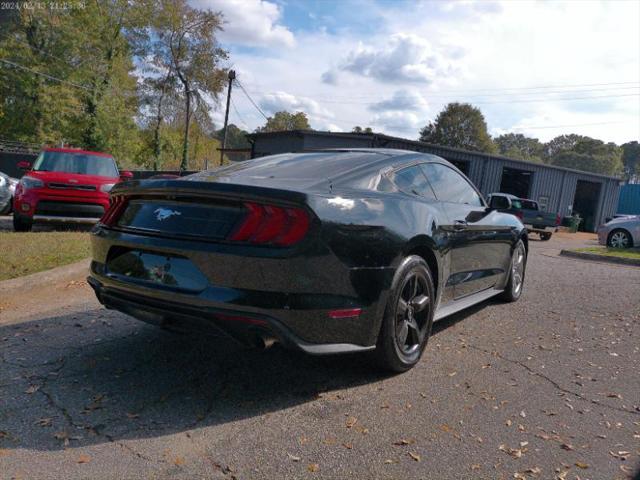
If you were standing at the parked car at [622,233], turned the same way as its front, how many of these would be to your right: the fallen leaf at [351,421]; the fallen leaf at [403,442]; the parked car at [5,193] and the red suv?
0

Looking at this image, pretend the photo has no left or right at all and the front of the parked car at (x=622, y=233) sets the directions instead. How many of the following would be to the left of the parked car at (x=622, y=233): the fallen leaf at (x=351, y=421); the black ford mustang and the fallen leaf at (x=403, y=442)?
3

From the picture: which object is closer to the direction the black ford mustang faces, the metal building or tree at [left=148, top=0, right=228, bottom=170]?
the metal building

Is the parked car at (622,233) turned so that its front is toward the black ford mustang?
no

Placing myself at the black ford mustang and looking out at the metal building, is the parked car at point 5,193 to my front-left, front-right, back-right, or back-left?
front-left

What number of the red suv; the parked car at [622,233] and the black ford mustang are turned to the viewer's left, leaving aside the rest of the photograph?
1

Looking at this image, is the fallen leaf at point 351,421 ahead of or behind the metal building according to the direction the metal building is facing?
ahead

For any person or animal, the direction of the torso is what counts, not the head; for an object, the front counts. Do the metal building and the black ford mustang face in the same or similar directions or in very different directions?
very different directions

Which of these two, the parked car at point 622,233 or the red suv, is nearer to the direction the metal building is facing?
the red suv

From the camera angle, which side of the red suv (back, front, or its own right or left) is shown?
front

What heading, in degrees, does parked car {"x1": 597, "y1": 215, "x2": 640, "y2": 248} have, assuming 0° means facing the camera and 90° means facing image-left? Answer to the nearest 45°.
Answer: approximately 90°

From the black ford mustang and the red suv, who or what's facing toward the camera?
the red suv

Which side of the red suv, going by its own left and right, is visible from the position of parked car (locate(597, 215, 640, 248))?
left

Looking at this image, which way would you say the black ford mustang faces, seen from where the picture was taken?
facing away from the viewer and to the right of the viewer

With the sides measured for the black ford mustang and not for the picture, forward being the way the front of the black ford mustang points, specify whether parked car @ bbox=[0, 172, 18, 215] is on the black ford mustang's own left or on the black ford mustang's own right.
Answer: on the black ford mustang's own left

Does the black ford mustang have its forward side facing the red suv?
no

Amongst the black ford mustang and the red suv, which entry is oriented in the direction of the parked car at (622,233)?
the black ford mustang

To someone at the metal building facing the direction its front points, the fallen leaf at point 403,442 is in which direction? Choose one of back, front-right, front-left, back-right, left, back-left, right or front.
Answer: front-left

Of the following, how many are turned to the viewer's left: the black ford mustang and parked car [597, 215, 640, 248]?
1
